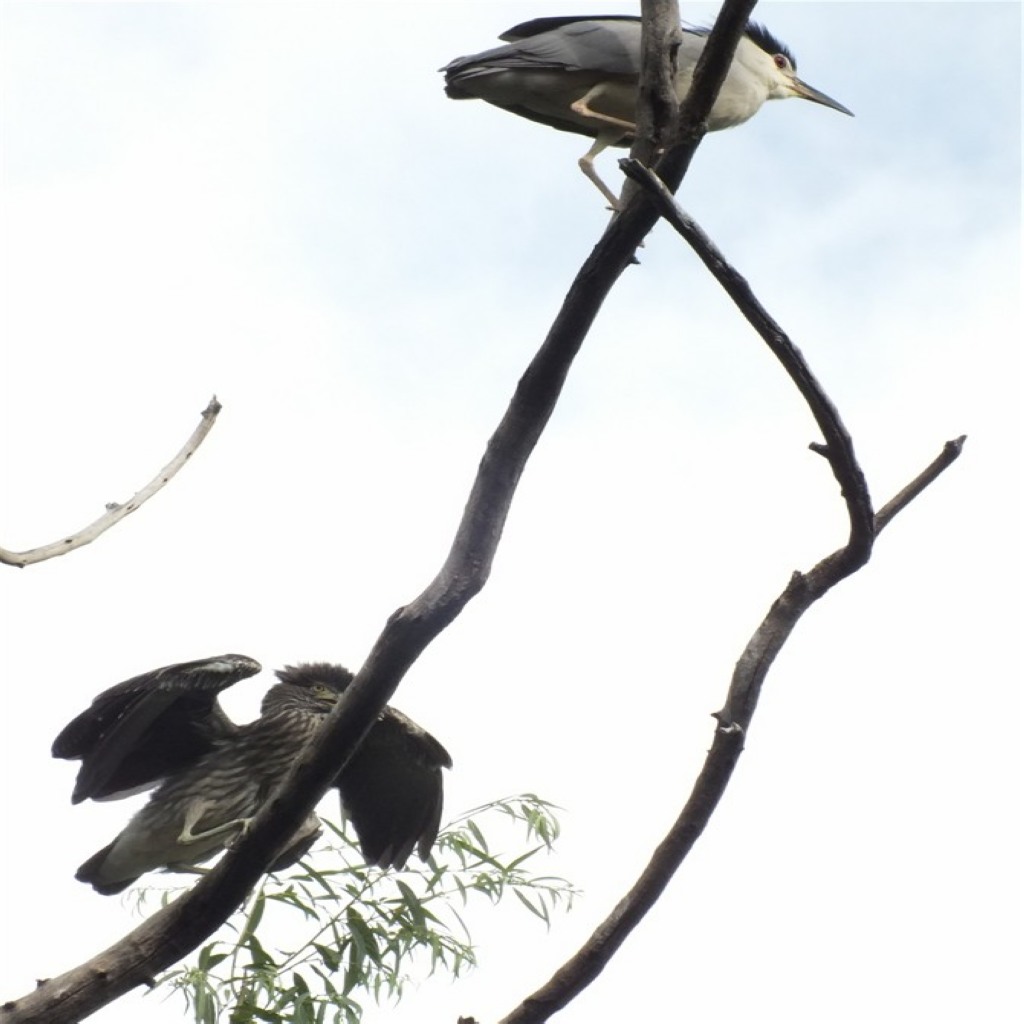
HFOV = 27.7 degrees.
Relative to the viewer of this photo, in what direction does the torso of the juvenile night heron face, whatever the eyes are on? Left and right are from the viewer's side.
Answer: facing the viewer and to the right of the viewer

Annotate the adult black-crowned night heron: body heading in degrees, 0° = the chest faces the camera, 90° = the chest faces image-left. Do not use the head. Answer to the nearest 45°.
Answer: approximately 270°

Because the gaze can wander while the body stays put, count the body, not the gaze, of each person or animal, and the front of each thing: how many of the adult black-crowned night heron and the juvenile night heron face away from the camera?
0
